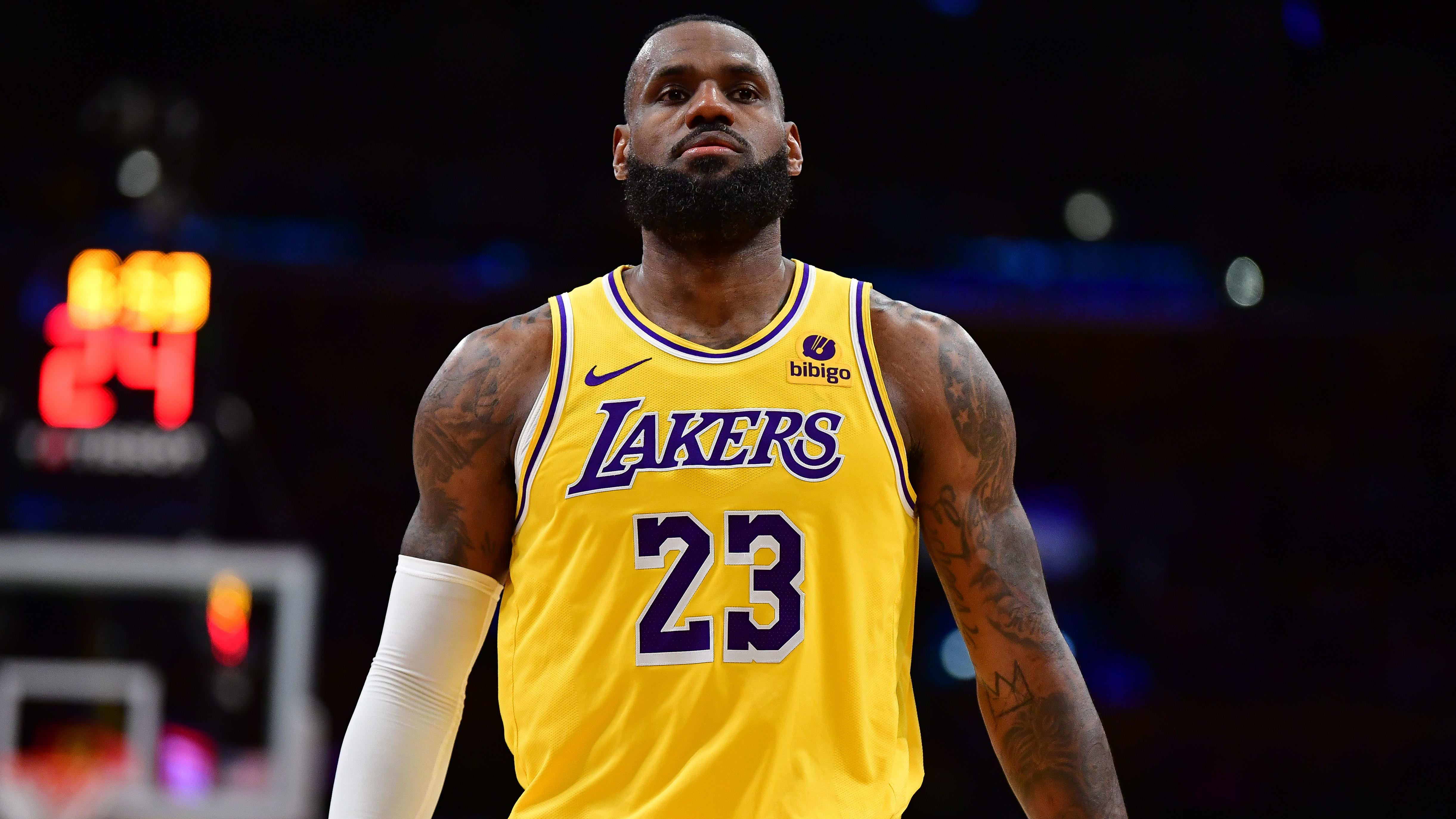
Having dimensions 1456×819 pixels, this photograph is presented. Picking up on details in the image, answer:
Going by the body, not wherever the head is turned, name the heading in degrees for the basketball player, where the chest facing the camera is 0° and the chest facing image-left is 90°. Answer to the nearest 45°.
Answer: approximately 0°
